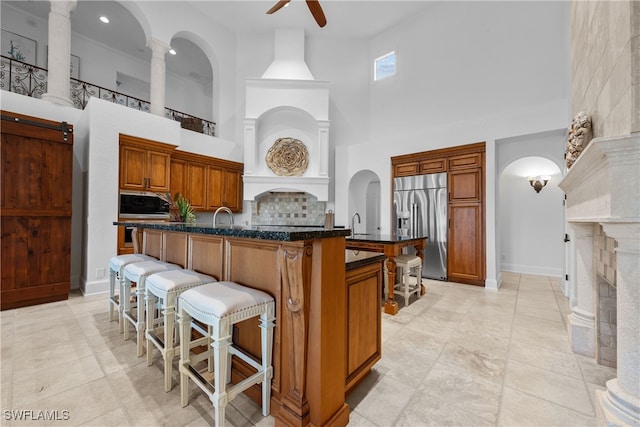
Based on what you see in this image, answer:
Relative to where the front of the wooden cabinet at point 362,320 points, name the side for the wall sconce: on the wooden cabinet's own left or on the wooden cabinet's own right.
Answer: on the wooden cabinet's own left

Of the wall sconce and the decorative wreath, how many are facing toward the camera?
2

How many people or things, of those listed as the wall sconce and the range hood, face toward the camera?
2

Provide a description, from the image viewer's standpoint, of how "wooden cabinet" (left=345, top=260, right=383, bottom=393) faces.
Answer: facing the viewer and to the right of the viewer

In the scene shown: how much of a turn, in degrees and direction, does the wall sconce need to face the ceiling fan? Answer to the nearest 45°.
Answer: approximately 45° to its right

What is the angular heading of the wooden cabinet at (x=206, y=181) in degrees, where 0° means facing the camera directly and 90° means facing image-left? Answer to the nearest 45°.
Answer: approximately 315°

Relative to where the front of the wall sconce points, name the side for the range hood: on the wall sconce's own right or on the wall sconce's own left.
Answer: on the wall sconce's own right

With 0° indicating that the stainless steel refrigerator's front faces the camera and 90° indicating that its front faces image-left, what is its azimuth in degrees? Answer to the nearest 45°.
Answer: approximately 45°

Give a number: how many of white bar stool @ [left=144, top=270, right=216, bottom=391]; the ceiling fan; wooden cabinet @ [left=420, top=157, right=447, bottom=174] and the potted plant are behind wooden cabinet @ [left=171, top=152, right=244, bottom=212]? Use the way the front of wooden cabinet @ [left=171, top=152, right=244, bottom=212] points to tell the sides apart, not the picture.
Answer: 0

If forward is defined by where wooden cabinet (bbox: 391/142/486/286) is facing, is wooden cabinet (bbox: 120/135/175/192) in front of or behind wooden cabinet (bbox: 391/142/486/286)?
in front

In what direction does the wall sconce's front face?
toward the camera

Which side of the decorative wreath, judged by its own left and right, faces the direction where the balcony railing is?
right

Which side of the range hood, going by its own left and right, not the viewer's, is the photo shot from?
front

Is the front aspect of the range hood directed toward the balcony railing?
no

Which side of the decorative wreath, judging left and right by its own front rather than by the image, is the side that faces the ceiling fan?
front
